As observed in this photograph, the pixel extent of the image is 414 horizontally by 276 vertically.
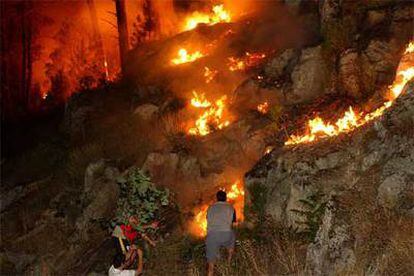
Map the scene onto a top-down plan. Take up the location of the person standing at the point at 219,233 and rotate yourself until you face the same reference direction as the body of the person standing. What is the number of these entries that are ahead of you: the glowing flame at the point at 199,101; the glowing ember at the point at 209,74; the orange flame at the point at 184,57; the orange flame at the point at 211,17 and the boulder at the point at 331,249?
4

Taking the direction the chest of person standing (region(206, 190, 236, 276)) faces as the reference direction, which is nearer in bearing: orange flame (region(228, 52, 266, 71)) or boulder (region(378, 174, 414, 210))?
the orange flame

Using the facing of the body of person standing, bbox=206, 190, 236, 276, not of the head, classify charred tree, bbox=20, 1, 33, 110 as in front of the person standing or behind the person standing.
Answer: in front

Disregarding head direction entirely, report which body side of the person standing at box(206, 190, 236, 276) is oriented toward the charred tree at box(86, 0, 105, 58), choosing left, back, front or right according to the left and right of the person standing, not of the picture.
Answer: front

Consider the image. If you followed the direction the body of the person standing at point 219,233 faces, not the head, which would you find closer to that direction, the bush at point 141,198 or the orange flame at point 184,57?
the orange flame

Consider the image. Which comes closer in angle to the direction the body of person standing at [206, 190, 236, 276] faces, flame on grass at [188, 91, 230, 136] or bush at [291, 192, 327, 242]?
the flame on grass

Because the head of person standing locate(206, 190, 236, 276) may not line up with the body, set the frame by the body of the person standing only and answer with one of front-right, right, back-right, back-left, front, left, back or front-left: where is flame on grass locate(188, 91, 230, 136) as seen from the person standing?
front

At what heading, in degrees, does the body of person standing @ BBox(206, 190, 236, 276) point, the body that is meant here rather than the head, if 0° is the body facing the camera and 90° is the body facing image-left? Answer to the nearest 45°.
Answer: approximately 180°
